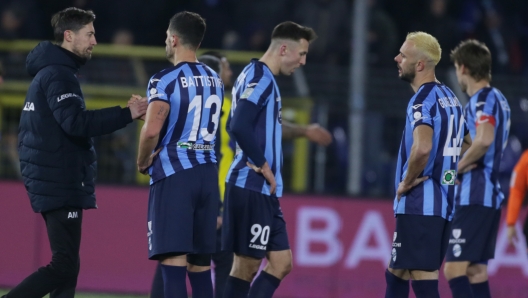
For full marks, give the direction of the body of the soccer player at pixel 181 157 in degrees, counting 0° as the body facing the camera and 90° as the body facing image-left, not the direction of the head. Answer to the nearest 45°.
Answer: approximately 135°

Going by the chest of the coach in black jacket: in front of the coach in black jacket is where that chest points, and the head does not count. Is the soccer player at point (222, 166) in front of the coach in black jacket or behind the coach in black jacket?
in front

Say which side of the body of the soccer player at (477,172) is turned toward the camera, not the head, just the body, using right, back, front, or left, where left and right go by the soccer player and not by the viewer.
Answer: left

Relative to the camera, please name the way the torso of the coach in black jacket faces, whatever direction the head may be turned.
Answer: to the viewer's right

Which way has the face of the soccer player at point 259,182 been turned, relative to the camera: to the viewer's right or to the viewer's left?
to the viewer's right

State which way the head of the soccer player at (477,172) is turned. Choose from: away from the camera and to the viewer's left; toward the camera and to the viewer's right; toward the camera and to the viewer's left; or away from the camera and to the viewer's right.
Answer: away from the camera and to the viewer's left

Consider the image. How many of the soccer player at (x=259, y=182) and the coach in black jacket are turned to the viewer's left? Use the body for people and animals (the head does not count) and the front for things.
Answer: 0
